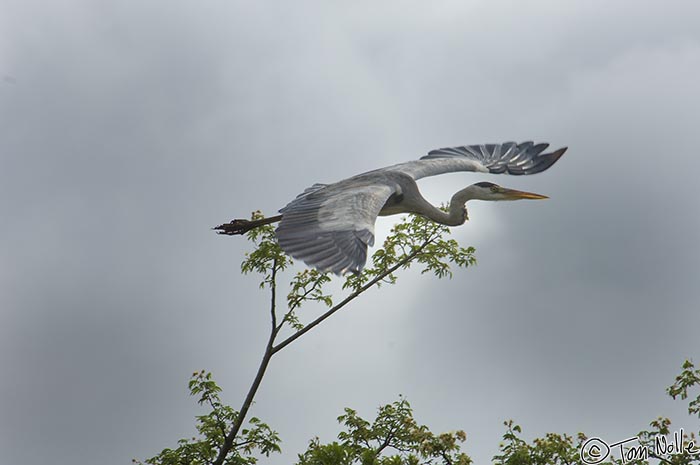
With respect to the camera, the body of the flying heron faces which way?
to the viewer's right
